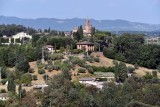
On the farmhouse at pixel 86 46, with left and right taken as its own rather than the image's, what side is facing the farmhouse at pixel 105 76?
front

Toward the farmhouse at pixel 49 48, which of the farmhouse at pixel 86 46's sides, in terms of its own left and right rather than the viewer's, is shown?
right

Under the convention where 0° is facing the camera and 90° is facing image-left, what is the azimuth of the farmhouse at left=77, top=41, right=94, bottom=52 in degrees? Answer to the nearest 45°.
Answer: approximately 0°
